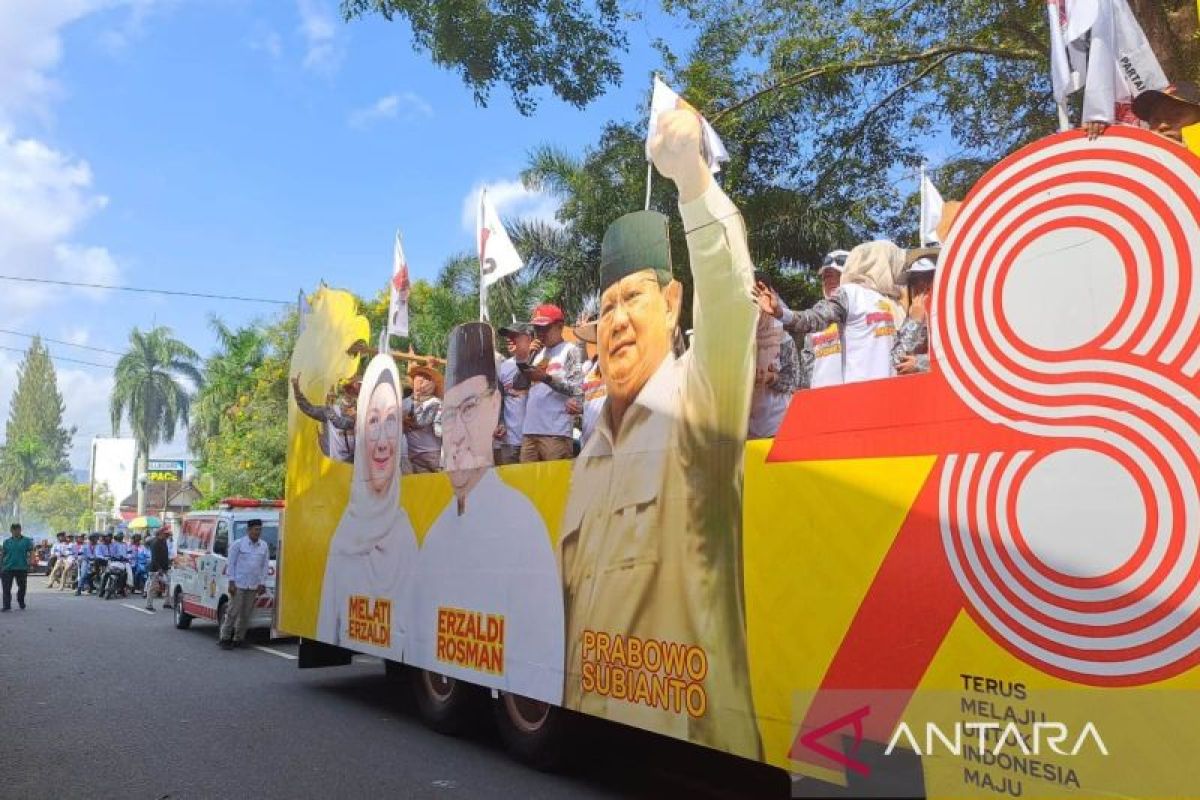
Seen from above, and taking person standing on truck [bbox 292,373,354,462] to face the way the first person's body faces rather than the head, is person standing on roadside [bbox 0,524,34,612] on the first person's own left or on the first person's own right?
on the first person's own right

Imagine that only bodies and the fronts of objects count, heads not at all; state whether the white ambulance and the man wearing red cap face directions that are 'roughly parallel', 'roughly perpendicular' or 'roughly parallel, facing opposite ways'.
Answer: roughly perpendicular

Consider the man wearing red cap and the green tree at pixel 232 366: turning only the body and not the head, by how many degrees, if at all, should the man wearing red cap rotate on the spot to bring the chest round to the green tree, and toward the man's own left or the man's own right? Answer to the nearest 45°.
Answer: approximately 135° to the man's own right

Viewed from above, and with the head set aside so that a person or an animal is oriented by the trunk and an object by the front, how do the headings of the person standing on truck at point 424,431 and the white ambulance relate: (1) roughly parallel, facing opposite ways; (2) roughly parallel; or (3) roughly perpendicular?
roughly perpendicular

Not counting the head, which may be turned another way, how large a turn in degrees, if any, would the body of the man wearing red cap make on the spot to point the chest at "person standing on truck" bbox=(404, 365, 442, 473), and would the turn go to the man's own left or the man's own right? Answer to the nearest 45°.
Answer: approximately 90° to the man's own right

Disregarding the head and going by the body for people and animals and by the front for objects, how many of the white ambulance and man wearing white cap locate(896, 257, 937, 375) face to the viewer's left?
1

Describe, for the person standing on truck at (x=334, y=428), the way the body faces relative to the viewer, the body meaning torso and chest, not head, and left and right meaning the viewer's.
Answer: facing the viewer and to the left of the viewer
